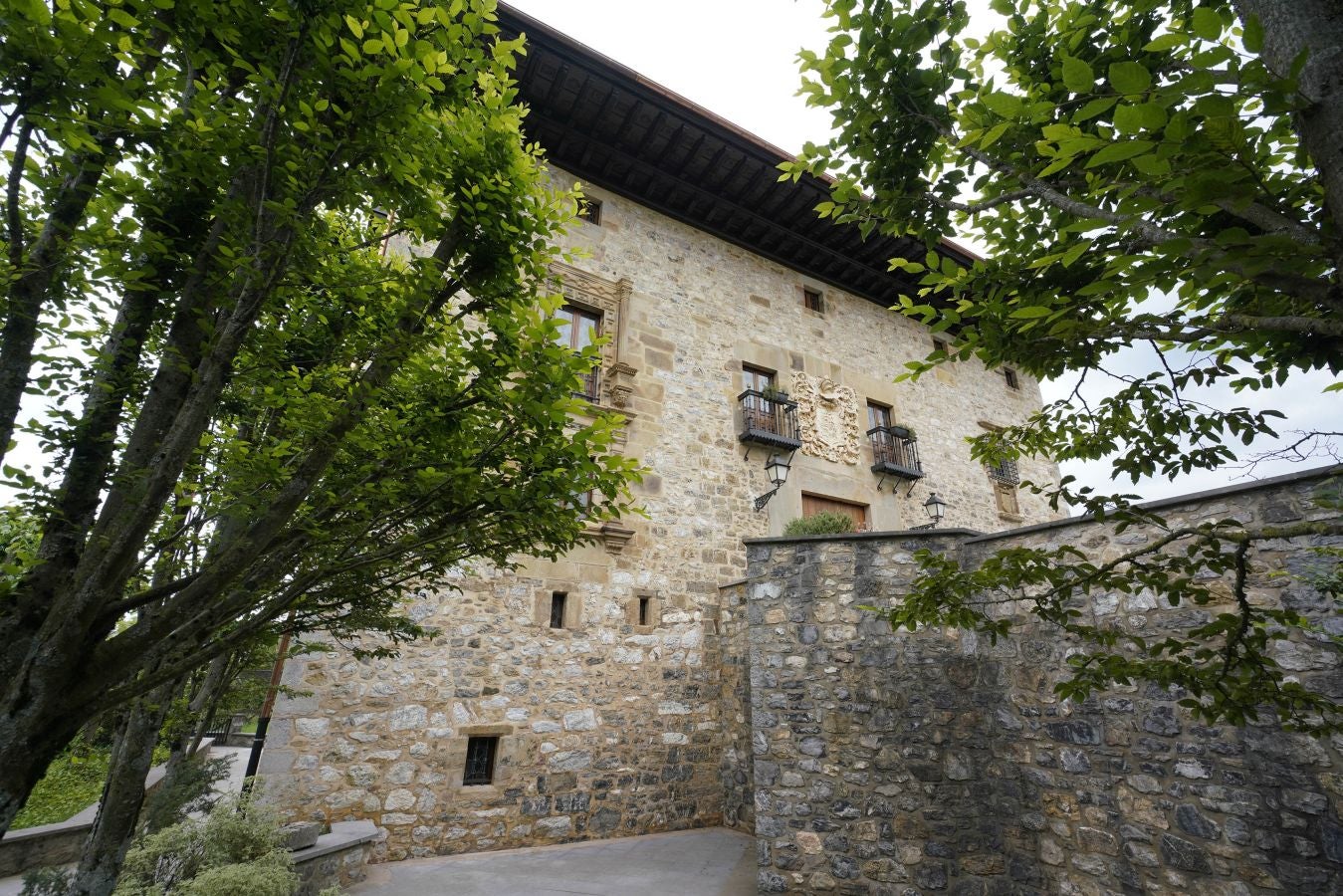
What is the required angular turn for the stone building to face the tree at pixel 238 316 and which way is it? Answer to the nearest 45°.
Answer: approximately 45° to its right

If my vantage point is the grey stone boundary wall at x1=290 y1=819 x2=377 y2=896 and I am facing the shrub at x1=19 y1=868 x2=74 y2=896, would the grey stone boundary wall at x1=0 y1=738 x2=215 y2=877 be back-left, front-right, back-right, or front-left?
front-right

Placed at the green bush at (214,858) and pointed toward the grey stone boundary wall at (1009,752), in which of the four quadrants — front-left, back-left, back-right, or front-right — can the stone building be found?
front-left
